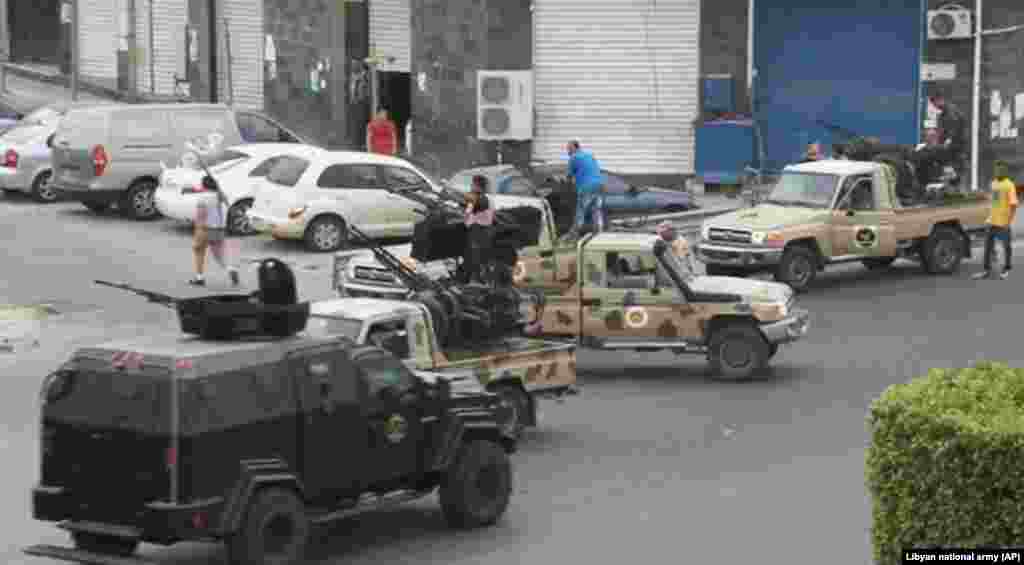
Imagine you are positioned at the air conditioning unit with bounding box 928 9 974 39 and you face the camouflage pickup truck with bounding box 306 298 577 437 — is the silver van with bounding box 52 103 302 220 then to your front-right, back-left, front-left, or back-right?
front-right

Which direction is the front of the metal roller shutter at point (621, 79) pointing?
toward the camera

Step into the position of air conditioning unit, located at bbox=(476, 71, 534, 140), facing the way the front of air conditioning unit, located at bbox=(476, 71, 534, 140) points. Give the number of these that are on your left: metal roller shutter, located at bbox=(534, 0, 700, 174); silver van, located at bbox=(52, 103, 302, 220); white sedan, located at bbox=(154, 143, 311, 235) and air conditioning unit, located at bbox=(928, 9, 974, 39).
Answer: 2

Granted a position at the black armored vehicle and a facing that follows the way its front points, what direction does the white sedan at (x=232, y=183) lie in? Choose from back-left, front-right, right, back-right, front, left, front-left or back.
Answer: front-left

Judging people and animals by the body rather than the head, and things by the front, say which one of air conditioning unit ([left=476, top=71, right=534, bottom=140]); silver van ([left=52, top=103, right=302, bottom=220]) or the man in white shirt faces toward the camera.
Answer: the air conditioning unit

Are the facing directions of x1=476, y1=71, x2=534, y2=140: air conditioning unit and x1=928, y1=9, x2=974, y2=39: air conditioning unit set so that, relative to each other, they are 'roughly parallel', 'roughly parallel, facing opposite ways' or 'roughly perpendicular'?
roughly parallel

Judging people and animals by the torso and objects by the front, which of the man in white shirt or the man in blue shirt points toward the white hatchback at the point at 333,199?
the man in blue shirt

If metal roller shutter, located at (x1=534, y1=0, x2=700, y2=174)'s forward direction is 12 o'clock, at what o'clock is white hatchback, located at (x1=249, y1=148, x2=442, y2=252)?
The white hatchback is roughly at 1 o'clock from the metal roller shutter.

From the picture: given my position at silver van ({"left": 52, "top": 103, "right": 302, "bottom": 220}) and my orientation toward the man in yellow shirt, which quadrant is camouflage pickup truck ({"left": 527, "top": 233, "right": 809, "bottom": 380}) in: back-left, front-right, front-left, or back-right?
front-right

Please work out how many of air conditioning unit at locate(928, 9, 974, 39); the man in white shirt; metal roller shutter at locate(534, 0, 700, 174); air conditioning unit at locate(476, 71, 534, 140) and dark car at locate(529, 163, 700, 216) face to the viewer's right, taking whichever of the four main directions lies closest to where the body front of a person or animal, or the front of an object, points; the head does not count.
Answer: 1

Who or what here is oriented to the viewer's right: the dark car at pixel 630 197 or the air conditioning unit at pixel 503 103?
the dark car

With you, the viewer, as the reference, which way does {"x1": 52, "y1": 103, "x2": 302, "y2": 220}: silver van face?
facing away from the viewer and to the right of the viewer

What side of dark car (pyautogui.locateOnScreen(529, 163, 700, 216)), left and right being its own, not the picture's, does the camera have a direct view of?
right

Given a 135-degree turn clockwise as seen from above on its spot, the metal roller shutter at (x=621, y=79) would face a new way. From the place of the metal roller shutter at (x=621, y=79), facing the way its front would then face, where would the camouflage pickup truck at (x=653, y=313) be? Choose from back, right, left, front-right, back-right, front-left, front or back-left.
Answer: back-left

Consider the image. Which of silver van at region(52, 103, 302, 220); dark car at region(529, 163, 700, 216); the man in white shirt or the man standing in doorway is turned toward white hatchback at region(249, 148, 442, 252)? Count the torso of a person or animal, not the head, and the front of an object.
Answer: the man standing in doorway

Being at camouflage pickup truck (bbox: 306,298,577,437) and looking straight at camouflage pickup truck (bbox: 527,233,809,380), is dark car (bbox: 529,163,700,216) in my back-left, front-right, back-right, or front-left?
front-left

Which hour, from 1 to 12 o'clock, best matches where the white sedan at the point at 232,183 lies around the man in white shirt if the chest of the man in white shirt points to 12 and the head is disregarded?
The white sedan is roughly at 3 o'clock from the man in white shirt.
